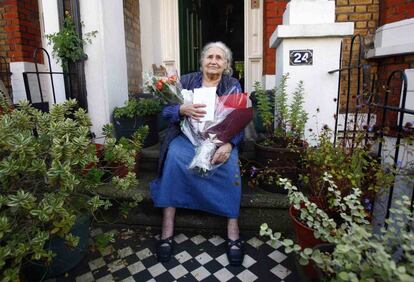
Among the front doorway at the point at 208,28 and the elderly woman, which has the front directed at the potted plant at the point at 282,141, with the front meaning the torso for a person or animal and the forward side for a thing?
the front doorway

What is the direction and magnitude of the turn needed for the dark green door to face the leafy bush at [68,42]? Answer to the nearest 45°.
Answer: approximately 90° to its right

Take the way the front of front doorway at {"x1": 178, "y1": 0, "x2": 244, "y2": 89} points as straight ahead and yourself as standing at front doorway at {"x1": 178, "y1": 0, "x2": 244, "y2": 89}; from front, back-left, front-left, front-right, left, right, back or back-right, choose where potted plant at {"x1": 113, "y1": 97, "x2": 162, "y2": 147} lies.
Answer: front

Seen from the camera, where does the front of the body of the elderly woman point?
toward the camera

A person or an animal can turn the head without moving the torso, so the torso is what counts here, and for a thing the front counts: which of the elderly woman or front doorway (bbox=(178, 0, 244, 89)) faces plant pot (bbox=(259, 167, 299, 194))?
the front doorway

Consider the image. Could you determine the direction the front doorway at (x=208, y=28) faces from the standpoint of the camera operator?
facing the viewer

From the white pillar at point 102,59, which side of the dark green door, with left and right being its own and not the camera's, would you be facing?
right

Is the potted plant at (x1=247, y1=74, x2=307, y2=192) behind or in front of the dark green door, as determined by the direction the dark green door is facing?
in front

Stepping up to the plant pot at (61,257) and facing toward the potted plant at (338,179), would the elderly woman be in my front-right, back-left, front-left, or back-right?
front-left

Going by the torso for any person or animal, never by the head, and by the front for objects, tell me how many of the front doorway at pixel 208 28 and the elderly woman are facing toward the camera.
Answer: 2

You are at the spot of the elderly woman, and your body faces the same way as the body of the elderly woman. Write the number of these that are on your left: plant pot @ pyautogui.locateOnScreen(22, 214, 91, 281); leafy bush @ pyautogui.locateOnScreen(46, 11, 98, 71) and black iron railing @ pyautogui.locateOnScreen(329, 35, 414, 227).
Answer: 1

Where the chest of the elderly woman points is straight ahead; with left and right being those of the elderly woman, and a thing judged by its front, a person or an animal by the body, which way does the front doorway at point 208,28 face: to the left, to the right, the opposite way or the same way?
the same way

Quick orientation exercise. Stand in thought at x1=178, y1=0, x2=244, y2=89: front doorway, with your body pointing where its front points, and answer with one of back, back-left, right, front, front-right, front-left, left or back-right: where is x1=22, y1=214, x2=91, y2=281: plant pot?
front

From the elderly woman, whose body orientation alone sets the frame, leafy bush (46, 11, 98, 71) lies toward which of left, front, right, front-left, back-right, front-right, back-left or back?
back-right

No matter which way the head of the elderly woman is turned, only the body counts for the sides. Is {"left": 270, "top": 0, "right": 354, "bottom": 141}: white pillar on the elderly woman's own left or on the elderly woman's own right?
on the elderly woman's own left

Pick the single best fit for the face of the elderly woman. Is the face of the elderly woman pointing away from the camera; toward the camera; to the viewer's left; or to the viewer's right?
toward the camera

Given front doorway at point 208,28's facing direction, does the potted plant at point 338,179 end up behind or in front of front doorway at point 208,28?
in front

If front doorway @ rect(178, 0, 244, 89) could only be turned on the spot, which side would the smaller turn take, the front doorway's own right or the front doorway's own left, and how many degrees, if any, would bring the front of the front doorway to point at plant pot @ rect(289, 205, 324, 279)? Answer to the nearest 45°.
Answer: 0° — it already faces it
